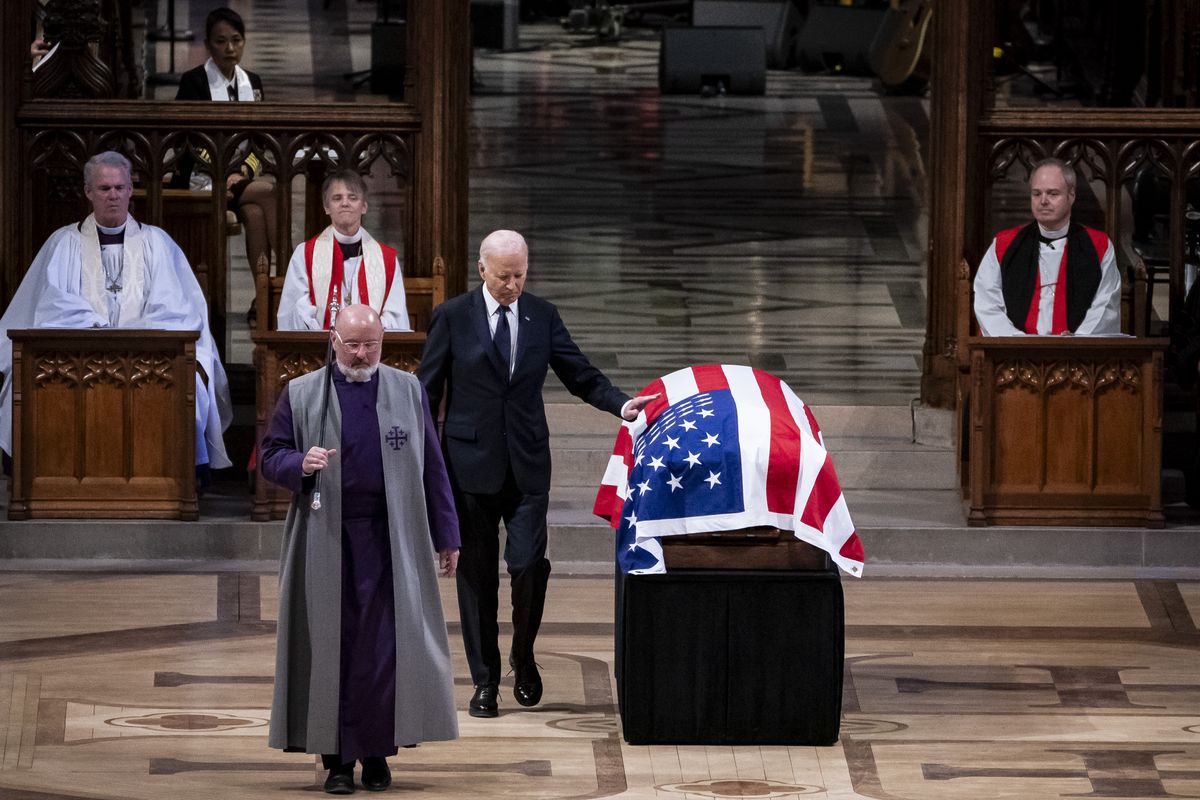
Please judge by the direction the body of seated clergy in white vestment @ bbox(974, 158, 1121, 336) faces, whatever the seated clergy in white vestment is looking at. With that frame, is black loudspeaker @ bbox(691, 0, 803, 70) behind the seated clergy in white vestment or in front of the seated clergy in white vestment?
behind

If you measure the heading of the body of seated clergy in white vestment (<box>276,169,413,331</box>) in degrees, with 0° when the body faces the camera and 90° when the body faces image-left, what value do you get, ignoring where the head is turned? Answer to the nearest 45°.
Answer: approximately 0°

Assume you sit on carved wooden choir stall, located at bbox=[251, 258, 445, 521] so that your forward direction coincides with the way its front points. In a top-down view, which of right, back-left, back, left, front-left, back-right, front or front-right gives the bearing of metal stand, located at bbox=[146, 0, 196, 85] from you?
back

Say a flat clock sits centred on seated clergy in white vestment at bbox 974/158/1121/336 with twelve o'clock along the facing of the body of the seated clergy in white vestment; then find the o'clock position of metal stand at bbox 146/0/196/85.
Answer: The metal stand is roughly at 5 o'clock from the seated clergy in white vestment.

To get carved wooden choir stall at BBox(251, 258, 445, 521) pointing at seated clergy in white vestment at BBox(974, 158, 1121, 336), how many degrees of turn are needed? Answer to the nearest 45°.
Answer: approximately 90° to its left

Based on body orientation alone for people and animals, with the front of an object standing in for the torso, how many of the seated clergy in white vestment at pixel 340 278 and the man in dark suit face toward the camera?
2

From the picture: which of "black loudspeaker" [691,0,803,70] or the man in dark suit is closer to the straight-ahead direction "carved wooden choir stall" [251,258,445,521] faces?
the man in dark suit

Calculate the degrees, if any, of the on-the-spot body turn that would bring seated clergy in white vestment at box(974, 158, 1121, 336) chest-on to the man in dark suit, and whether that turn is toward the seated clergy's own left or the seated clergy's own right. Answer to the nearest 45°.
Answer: approximately 45° to the seated clergy's own right

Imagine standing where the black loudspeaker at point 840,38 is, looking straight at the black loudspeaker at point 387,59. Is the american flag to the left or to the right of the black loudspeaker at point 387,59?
left

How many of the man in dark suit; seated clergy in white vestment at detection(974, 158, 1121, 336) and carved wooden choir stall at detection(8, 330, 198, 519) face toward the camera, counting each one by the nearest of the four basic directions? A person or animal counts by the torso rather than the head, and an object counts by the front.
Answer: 3

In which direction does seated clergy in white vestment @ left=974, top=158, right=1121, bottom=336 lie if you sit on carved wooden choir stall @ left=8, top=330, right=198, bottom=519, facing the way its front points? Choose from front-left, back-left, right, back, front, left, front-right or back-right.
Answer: left

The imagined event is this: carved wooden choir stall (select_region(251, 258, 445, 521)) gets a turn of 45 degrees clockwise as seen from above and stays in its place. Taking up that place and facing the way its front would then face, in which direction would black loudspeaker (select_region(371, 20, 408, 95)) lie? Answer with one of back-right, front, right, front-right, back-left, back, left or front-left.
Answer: back-right
